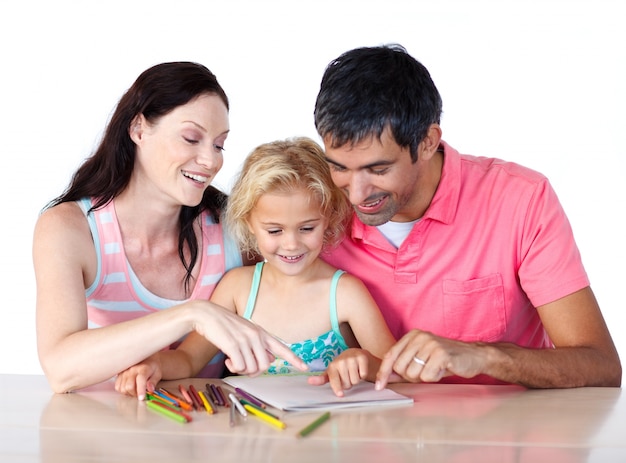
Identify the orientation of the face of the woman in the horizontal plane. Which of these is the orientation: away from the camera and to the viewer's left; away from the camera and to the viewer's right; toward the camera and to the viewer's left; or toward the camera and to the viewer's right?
toward the camera and to the viewer's right

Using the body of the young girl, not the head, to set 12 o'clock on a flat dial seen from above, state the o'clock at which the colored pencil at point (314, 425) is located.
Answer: The colored pencil is roughly at 12 o'clock from the young girl.

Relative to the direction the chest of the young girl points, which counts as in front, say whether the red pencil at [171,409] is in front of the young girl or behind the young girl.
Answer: in front

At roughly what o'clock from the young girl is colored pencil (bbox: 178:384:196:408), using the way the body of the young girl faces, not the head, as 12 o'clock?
The colored pencil is roughly at 1 o'clock from the young girl.

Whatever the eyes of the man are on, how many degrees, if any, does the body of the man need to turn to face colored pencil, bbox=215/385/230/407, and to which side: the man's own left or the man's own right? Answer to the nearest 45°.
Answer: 0° — they already face it

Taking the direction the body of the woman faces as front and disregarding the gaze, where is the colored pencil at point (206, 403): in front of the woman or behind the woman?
in front

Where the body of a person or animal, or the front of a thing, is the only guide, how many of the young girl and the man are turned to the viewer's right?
0

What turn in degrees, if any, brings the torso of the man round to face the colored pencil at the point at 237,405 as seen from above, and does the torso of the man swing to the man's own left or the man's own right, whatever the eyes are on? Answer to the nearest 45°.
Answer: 0° — they already face it

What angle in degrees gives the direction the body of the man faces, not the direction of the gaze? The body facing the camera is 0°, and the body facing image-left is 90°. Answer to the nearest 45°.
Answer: approximately 45°
